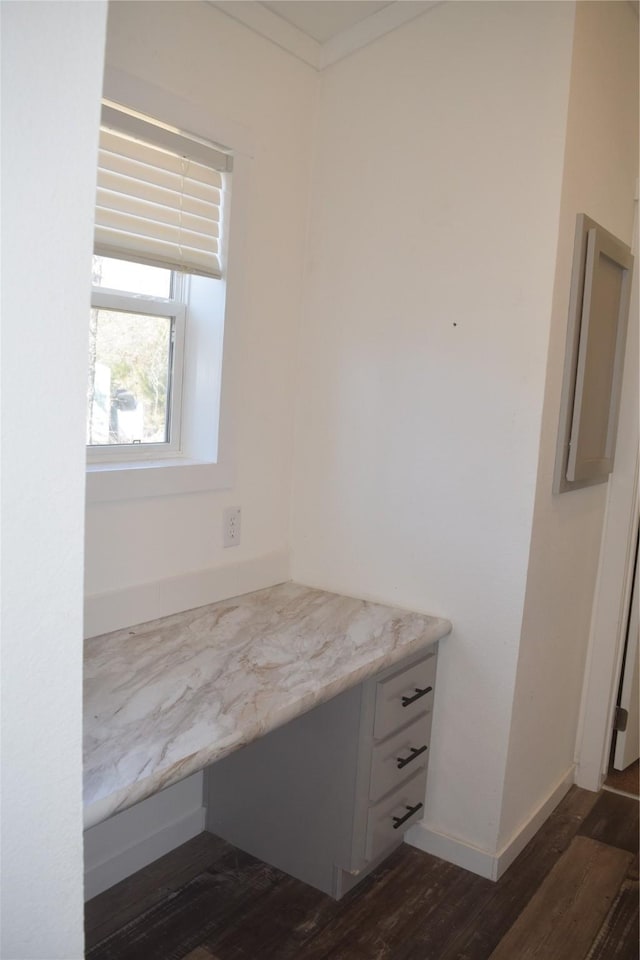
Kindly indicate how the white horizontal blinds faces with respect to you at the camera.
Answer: facing the viewer and to the right of the viewer

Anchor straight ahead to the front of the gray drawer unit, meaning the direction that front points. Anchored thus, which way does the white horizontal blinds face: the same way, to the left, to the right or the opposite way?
the same way

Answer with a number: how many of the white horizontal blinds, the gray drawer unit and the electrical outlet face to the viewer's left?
0

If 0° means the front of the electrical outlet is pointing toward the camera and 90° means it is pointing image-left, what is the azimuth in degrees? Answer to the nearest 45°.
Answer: approximately 315°

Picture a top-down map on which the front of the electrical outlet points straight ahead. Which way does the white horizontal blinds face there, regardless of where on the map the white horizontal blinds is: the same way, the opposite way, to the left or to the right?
the same way

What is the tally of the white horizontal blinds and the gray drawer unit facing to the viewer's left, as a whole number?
0

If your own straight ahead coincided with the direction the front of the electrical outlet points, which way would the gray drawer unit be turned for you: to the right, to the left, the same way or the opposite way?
the same way

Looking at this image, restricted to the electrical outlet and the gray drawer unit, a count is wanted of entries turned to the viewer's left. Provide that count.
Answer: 0
